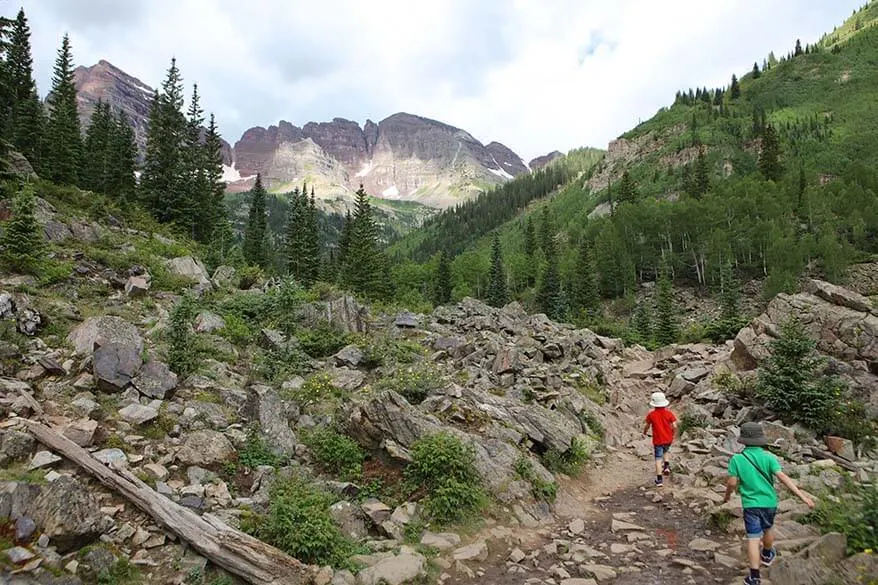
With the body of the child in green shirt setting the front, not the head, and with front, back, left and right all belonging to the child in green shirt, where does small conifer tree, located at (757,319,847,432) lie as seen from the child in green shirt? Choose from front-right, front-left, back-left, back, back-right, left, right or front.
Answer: front

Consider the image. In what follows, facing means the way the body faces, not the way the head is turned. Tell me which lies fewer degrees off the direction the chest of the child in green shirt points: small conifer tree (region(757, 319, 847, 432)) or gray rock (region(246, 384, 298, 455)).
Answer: the small conifer tree

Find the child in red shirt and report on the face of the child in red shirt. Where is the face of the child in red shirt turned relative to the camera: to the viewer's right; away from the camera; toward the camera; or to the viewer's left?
away from the camera

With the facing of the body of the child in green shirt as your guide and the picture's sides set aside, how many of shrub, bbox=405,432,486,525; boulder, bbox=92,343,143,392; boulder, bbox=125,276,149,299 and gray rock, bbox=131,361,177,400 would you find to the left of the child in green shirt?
4

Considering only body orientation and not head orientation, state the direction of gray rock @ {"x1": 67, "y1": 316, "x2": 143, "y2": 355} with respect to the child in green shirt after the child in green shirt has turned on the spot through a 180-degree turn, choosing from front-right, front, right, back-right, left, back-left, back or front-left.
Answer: right

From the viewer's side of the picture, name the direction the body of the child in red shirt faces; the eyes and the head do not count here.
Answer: away from the camera

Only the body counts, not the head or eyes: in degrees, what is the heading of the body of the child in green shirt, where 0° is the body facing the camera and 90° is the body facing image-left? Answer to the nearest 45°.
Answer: approximately 180°

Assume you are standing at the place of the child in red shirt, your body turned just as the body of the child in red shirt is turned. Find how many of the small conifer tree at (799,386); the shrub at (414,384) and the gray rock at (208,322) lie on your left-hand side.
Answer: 2

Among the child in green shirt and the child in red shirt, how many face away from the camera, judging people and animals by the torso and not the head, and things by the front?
2

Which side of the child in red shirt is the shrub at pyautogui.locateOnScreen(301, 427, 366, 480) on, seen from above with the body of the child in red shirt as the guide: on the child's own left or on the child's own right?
on the child's own left

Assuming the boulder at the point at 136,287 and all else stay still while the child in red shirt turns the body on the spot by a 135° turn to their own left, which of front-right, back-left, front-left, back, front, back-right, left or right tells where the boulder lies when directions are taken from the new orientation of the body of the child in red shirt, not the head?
front-right

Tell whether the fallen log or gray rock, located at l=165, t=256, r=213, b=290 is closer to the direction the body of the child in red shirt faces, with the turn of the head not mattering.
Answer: the gray rock

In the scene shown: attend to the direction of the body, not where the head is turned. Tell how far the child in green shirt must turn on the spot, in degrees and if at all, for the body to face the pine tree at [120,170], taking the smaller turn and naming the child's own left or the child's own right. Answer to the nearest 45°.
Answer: approximately 90° to the child's own left

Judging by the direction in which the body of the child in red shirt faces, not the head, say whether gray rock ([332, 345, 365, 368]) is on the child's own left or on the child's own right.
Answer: on the child's own left
